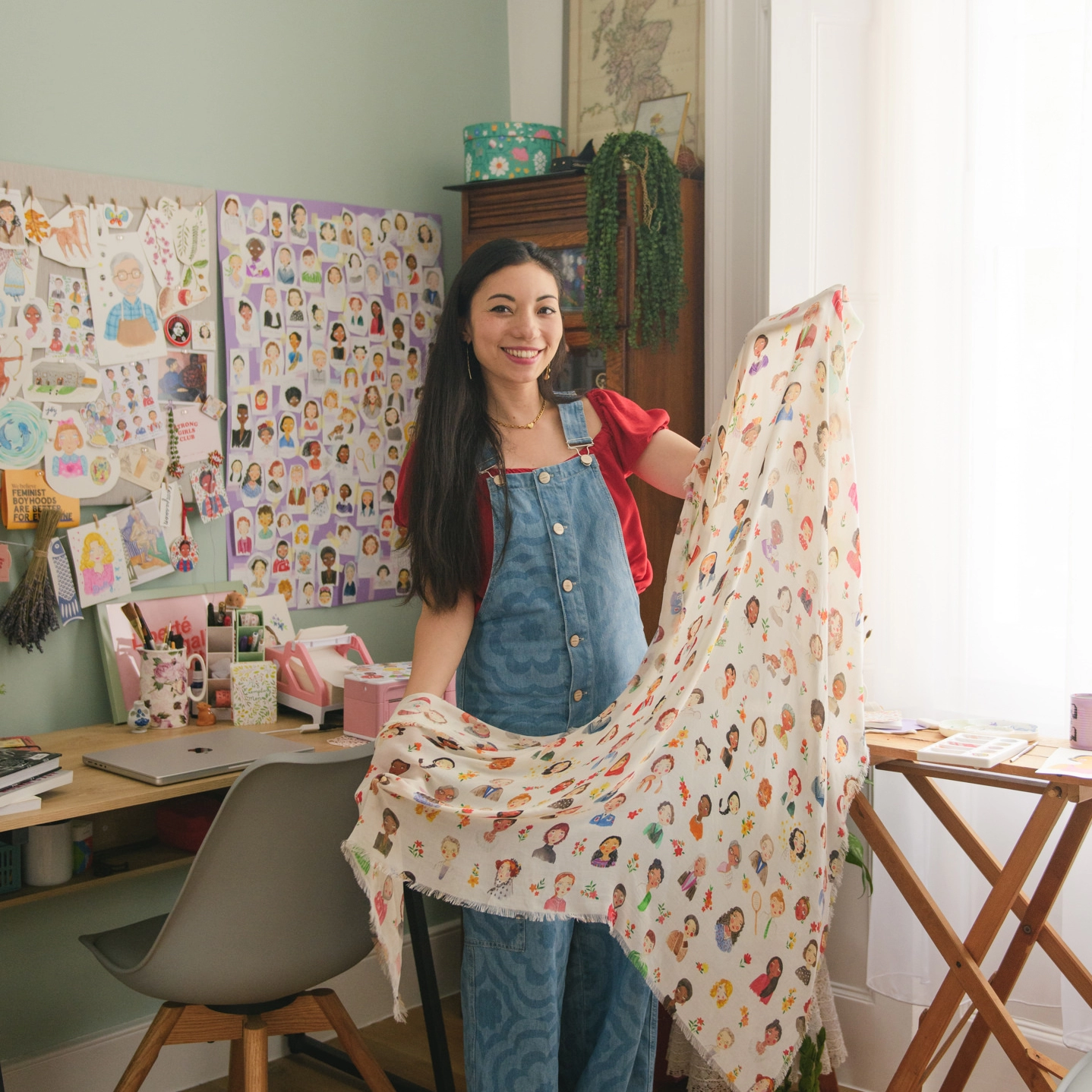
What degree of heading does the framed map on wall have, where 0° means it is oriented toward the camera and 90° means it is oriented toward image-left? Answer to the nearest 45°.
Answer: approximately 0°

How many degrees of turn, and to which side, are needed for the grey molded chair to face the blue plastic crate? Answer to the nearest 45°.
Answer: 0° — it already faces it

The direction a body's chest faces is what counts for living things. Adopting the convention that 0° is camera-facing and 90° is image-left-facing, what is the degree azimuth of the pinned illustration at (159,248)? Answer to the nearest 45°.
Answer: approximately 0°

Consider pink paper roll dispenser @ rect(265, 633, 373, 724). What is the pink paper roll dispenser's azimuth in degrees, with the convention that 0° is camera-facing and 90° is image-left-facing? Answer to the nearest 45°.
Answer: approximately 315°

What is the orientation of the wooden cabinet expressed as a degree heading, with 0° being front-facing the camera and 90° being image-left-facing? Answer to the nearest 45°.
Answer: approximately 45°

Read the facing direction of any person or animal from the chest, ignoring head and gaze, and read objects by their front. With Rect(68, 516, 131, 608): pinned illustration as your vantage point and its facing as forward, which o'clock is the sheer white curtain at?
The sheer white curtain is roughly at 10 o'clock from the pinned illustration.

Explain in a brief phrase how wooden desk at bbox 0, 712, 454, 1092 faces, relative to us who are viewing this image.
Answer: facing the viewer and to the right of the viewer

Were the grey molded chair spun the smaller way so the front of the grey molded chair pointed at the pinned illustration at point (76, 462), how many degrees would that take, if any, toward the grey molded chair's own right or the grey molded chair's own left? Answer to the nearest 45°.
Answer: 0° — it already faces it

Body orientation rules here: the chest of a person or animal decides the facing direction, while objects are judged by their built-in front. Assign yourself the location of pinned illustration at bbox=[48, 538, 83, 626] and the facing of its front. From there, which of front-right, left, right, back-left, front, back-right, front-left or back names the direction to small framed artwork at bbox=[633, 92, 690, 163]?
left
